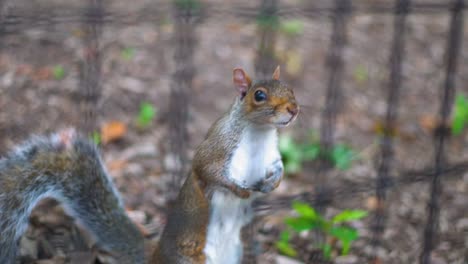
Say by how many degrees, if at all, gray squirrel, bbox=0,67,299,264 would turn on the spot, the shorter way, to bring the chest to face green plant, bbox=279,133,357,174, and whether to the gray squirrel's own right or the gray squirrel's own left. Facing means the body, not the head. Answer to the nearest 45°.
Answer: approximately 90° to the gray squirrel's own left

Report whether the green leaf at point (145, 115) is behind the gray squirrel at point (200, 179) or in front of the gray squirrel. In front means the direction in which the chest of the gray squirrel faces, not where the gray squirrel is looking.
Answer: behind

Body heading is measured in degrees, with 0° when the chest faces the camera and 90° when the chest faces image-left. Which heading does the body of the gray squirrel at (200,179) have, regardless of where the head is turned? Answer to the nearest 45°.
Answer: approximately 315°

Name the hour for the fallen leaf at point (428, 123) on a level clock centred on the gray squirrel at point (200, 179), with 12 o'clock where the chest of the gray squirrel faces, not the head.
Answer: The fallen leaf is roughly at 9 o'clock from the gray squirrel.

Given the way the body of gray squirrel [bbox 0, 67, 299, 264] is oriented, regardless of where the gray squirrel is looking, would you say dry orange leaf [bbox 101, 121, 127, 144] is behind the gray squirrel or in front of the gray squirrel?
behind

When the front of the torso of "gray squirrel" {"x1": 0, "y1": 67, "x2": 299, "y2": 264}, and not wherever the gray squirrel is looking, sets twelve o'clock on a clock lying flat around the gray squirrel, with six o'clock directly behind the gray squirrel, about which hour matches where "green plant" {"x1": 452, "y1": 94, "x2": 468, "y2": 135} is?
The green plant is roughly at 9 o'clock from the gray squirrel.

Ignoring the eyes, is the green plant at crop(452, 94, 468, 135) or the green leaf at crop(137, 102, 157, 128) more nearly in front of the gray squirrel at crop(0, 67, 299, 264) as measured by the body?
the green plant
